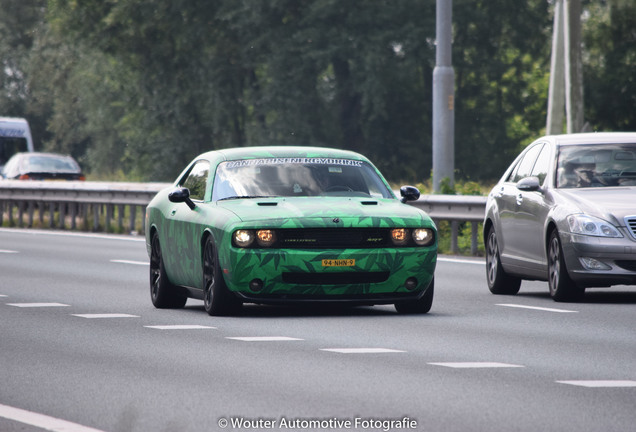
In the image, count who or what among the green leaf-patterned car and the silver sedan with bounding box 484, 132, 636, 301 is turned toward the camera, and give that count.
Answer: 2

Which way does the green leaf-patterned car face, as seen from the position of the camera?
facing the viewer

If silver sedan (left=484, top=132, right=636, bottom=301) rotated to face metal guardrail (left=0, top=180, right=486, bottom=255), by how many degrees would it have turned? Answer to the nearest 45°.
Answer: approximately 135° to its right

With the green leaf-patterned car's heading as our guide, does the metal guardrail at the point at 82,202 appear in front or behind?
behind

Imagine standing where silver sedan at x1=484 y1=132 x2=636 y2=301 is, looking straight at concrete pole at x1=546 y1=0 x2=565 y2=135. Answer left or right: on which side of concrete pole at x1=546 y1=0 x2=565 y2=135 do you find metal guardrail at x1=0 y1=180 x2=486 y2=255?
left

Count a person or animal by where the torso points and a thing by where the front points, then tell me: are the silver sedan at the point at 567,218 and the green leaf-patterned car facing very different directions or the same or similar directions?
same or similar directions

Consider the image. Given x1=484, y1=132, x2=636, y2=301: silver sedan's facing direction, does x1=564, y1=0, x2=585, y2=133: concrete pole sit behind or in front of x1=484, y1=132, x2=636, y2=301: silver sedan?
behind

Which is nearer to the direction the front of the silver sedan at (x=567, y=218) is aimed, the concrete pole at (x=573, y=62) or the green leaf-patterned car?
the green leaf-patterned car

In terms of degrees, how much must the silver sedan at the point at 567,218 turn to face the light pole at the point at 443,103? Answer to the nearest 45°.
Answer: approximately 180°

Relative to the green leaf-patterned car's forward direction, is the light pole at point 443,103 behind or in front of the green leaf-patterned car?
behind
